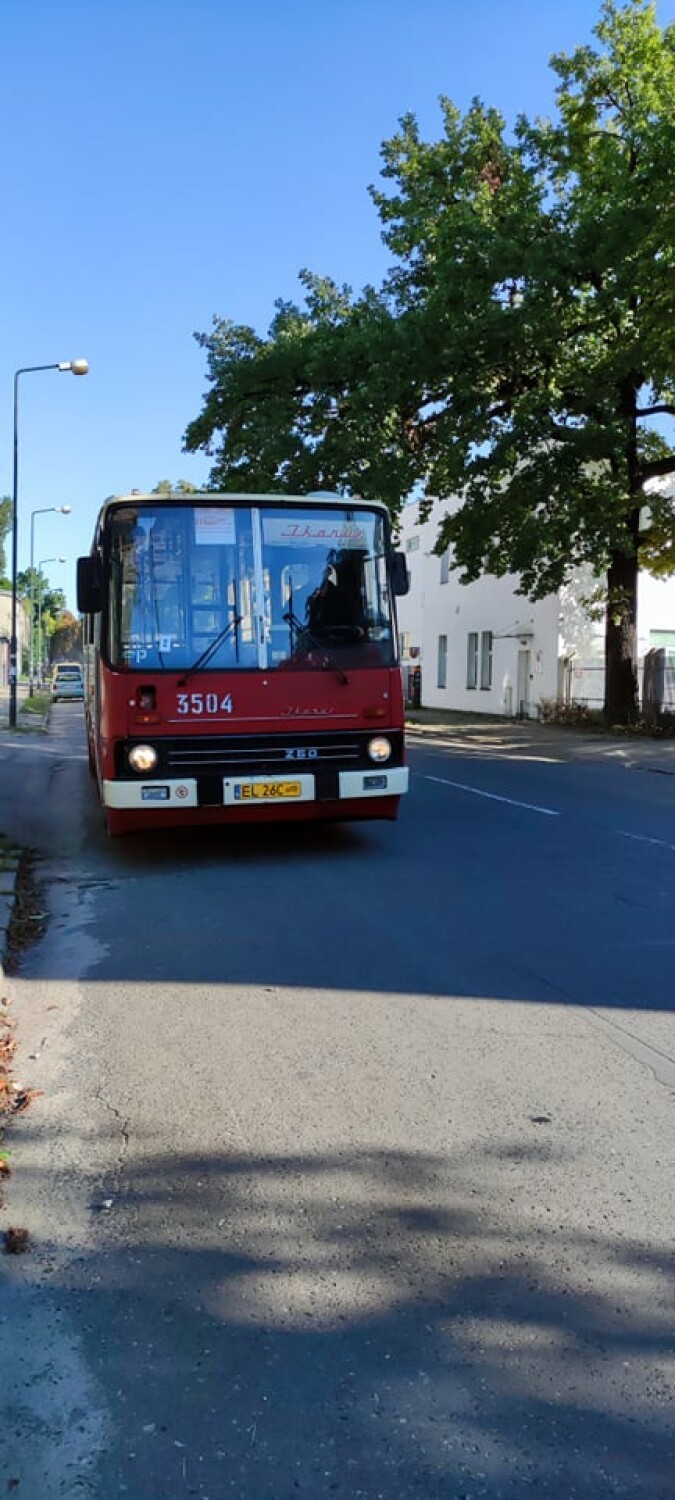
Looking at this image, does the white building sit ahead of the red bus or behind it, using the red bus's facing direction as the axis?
behind

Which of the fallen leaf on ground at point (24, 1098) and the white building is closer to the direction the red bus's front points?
the fallen leaf on ground

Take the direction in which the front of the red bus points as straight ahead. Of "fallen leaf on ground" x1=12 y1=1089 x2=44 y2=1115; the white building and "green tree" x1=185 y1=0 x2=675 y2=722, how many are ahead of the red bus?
1

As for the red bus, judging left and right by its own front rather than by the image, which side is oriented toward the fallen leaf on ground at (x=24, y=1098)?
front

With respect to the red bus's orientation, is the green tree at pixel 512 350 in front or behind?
behind

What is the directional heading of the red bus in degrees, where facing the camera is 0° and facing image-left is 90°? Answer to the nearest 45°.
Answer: approximately 0°

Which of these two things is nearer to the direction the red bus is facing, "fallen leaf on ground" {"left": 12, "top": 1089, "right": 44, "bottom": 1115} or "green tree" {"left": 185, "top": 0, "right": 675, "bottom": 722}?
the fallen leaf on ground
